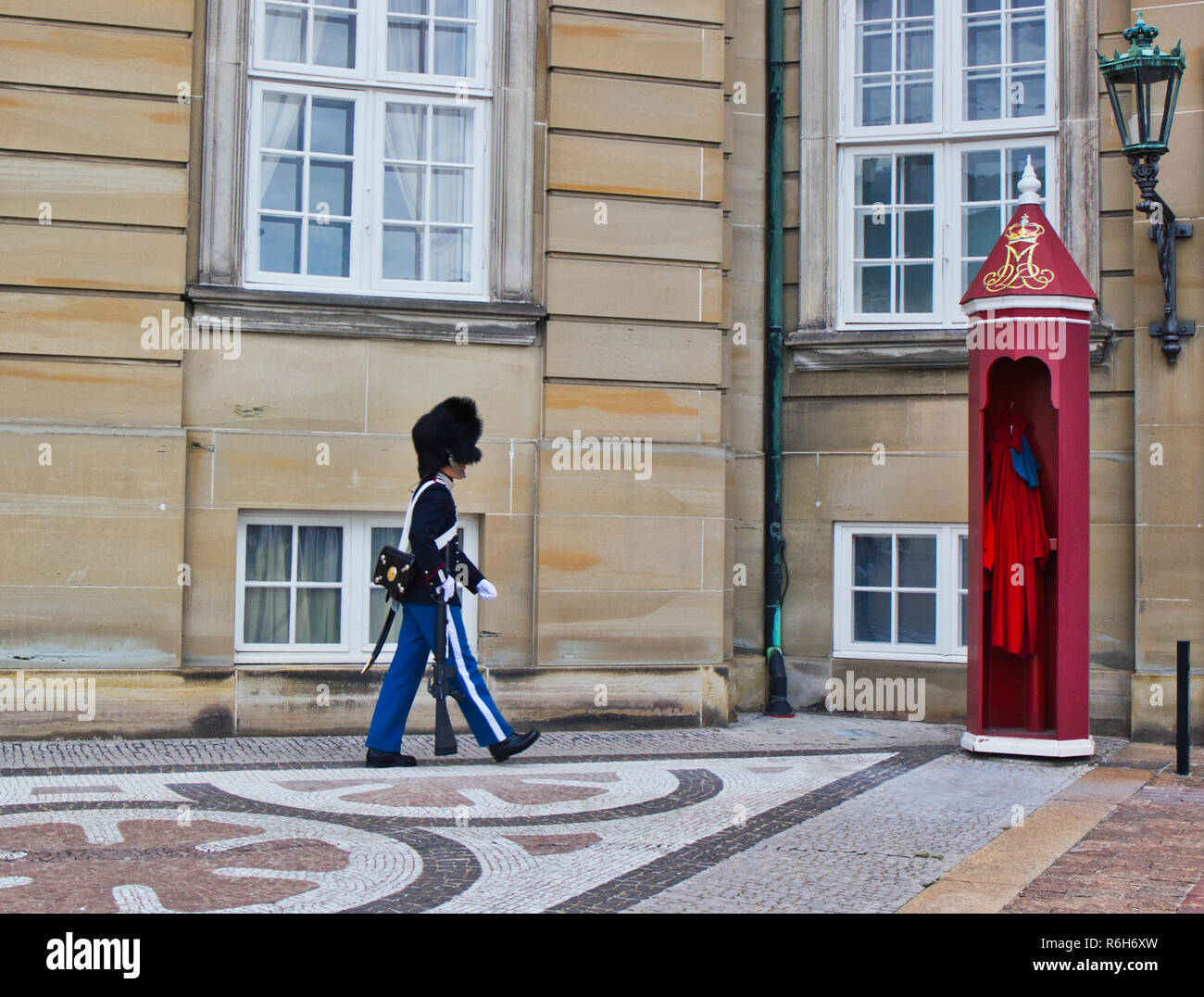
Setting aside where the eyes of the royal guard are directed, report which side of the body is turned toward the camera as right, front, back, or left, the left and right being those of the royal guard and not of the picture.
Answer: right

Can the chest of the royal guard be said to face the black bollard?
yes

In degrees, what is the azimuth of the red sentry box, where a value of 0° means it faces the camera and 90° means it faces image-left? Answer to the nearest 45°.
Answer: approximately 0°

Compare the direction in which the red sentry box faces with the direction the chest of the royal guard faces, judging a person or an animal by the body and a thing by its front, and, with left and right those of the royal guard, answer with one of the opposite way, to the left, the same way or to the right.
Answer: to the right

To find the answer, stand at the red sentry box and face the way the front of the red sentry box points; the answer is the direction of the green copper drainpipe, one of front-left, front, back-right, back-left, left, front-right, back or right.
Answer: back-right

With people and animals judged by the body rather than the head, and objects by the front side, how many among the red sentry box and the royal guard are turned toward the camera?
1

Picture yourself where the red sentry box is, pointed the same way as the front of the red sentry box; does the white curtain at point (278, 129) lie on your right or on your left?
on your right

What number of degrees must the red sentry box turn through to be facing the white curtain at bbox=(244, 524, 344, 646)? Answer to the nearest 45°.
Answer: approximately 90° to its right

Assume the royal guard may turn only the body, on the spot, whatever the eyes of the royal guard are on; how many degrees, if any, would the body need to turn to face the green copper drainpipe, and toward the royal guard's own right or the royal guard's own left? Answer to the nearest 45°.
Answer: approximately 45° to the royal guard's own left

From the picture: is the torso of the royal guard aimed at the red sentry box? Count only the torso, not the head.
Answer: yes
